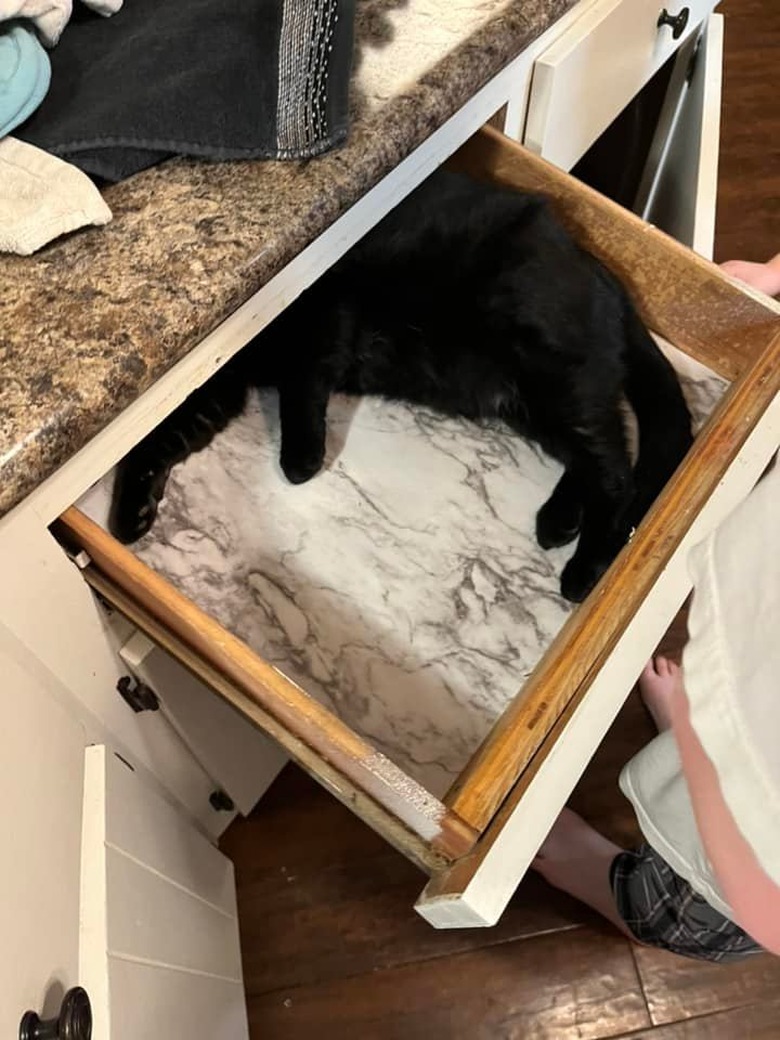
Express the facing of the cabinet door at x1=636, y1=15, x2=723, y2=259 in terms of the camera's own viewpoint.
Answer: facing away from the viewer and to the right of the viewer

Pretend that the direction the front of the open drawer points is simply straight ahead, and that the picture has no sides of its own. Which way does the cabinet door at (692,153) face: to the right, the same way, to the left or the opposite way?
to the left

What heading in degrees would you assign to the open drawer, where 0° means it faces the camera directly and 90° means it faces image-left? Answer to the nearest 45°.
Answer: approximately 315°
